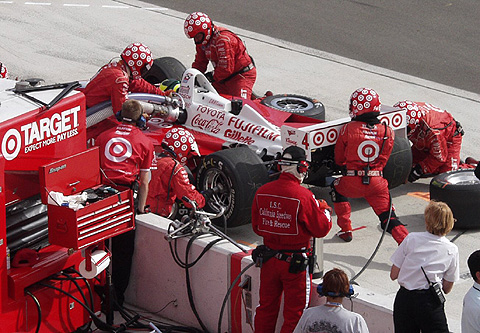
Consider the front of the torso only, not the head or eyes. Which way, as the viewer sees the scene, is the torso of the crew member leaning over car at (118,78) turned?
to the viewer's right

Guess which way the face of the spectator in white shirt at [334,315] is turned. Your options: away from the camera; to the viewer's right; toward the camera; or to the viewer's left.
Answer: away from the camera

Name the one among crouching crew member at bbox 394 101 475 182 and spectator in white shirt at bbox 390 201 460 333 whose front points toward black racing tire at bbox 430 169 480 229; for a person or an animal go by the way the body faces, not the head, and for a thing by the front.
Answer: the spectator in white shirt

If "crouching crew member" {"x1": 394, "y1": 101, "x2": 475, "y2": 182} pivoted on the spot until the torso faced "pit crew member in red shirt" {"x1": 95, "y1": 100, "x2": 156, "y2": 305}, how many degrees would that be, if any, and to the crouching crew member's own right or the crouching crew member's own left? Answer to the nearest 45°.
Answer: approximately 45° to the crouching crew member's own left

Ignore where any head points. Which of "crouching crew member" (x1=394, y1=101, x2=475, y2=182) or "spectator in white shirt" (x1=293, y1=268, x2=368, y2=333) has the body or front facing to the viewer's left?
the crouching crew member

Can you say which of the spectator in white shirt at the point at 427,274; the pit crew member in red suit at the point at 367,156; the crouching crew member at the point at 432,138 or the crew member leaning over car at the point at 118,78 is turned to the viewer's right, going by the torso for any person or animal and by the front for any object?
the crew member leaning over car

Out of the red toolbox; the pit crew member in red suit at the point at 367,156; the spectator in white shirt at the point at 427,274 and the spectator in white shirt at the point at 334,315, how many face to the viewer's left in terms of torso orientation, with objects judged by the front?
0

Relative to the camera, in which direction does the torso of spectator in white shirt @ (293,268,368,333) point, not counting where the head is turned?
away from the camera

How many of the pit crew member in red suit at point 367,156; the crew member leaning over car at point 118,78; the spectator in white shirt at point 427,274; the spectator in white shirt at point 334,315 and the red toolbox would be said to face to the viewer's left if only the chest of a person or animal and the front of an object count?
0

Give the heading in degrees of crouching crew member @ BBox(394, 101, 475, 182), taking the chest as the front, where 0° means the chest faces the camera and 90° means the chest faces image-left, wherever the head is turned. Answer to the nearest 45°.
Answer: approximately 90°

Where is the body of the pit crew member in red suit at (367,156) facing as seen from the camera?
away from the camera

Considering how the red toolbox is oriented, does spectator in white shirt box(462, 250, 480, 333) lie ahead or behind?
ahead

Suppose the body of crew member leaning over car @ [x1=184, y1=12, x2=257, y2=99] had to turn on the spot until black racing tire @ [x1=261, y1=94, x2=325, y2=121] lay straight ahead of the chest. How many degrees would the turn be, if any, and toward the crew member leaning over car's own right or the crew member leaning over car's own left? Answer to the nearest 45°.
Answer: approximately 90° to the crew member leaning over car's own left

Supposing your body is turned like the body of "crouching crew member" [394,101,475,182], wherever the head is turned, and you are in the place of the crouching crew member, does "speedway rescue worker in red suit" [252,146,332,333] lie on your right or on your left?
on your left

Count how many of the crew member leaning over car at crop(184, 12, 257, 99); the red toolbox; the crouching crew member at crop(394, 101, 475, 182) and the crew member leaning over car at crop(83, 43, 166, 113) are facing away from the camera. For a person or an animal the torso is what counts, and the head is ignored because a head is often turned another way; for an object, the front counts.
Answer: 0

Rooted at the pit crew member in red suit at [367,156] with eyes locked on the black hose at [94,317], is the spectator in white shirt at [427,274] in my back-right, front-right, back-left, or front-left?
front-left

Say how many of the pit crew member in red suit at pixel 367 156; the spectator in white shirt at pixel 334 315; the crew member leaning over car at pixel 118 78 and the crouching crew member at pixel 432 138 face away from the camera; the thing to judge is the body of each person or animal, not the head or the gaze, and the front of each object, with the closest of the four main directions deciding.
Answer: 2

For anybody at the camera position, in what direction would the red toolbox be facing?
facing the viewer and to the right of the viewer
